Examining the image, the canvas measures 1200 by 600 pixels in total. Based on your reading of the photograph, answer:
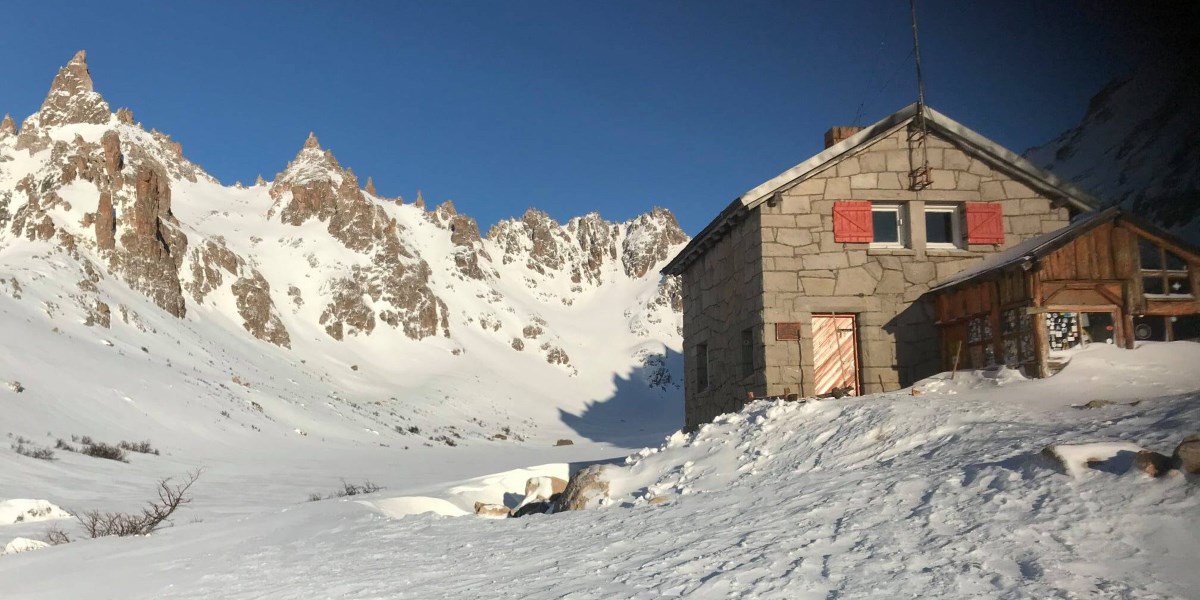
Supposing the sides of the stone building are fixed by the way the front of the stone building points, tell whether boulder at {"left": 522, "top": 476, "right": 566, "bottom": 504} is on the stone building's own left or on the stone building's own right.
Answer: on the stone building's own right

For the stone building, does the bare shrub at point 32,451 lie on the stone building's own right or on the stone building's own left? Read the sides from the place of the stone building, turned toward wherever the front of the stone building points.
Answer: on the stone building's own right

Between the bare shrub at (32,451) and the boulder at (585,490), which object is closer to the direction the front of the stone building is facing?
the boulder

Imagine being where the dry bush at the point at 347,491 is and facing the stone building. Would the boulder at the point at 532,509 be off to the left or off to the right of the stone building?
right

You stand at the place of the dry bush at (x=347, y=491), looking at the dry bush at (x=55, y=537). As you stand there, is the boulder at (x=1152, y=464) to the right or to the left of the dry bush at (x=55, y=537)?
left

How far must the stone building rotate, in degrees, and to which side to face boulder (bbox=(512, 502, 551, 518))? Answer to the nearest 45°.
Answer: approximately 45° to its right

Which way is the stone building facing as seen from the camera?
toward the camera

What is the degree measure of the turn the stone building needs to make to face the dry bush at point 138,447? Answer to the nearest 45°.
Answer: approximately 90° to its right

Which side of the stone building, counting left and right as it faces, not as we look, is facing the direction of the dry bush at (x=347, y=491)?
right

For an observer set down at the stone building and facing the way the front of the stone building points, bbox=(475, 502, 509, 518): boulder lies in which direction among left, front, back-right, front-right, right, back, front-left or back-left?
front-right

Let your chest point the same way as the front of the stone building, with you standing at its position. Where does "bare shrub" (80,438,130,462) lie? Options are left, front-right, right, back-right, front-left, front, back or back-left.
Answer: right

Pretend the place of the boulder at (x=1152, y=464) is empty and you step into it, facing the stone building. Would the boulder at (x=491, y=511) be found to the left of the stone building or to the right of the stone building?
left

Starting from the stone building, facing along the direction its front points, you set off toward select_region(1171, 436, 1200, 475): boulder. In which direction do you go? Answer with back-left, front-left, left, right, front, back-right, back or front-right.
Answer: front

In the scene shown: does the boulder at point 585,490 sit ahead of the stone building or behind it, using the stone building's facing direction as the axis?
ahead
